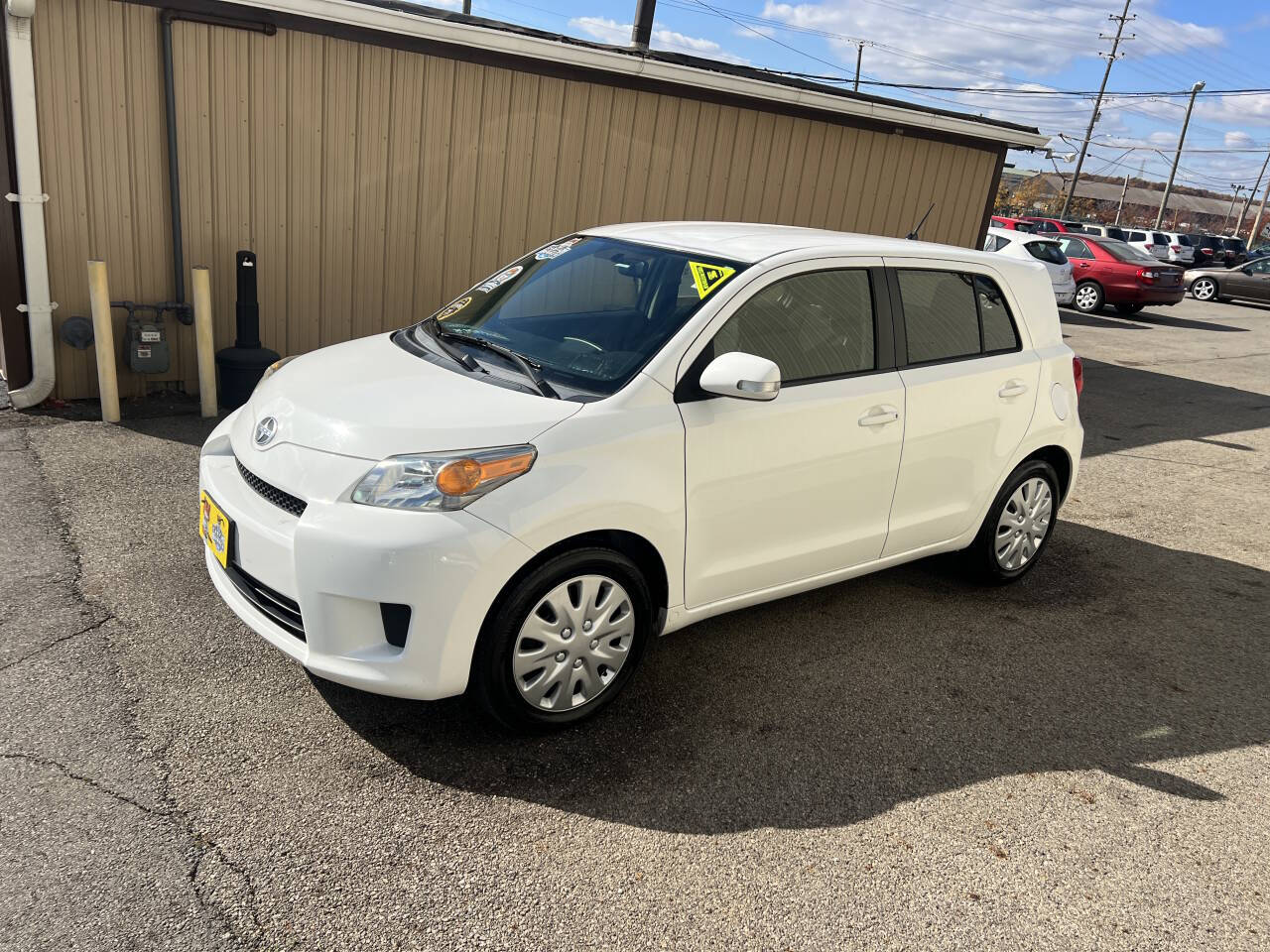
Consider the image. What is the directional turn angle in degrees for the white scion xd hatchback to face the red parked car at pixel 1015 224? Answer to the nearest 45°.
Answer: approximately 135° to its right

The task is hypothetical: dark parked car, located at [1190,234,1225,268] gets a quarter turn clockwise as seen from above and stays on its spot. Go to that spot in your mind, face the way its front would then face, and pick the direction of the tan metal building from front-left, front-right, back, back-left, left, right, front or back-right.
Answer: back-right

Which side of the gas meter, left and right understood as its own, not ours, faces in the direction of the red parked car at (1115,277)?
left

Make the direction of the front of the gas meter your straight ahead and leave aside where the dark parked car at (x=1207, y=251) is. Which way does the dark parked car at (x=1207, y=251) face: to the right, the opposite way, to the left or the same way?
the opposite way

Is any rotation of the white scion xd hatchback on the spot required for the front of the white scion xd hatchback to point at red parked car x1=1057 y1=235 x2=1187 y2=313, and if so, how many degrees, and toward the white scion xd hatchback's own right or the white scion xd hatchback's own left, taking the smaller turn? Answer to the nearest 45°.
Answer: approximately 180°

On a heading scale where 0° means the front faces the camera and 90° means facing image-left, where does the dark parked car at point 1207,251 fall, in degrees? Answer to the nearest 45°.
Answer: approximately 135°

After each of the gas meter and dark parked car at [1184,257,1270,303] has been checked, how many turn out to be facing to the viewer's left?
1

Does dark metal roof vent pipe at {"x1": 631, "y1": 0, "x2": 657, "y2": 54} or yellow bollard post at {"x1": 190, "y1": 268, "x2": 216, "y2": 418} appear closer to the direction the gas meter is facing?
the yellow bollard post
